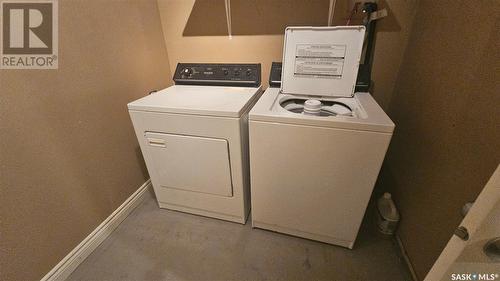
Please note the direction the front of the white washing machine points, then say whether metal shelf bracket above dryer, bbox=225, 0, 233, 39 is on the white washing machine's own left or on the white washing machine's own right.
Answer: on the white washing machine's own right

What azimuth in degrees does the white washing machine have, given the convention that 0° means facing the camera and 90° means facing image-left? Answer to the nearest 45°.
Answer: approximately 0°
